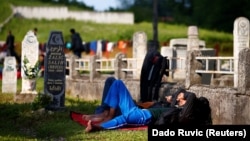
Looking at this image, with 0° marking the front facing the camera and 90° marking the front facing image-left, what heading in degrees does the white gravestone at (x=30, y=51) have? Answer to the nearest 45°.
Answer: approximately 0°

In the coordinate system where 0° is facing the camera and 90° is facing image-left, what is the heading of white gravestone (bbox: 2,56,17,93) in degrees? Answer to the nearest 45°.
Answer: approximately 0°

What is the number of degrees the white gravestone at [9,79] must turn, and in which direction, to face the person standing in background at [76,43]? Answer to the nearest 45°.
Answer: approximately 135° to its left

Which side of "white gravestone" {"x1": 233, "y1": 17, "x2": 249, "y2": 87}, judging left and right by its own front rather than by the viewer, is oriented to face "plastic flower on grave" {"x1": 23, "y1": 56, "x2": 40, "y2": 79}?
right

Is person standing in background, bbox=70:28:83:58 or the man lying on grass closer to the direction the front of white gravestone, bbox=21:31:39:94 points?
the man lying on grass

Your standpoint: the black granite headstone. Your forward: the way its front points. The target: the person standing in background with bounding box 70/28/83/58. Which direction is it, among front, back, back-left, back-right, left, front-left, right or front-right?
back
